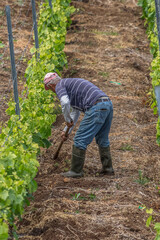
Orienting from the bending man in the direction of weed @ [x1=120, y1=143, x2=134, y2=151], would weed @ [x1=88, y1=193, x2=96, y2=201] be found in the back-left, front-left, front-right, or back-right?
back-right

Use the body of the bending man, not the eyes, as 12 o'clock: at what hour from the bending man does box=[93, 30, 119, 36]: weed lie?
The weed is roughly at 3 o'clock from the bending man.

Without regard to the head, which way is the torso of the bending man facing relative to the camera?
to the viewer's left

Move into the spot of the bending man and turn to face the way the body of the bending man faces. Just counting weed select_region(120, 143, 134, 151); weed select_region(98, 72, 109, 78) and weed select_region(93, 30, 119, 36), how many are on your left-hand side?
0

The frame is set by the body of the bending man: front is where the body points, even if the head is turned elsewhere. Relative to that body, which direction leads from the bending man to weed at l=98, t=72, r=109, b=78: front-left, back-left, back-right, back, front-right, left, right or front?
right

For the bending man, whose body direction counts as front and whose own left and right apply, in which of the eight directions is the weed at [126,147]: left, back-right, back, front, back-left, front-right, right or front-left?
back-right

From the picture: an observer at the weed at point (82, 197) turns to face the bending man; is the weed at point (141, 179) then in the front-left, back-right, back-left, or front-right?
front-right

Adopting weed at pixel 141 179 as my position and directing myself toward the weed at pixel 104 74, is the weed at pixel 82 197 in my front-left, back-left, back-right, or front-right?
back-left

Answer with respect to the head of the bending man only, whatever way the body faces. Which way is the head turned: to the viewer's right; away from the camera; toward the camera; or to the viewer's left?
to the viewer's left
